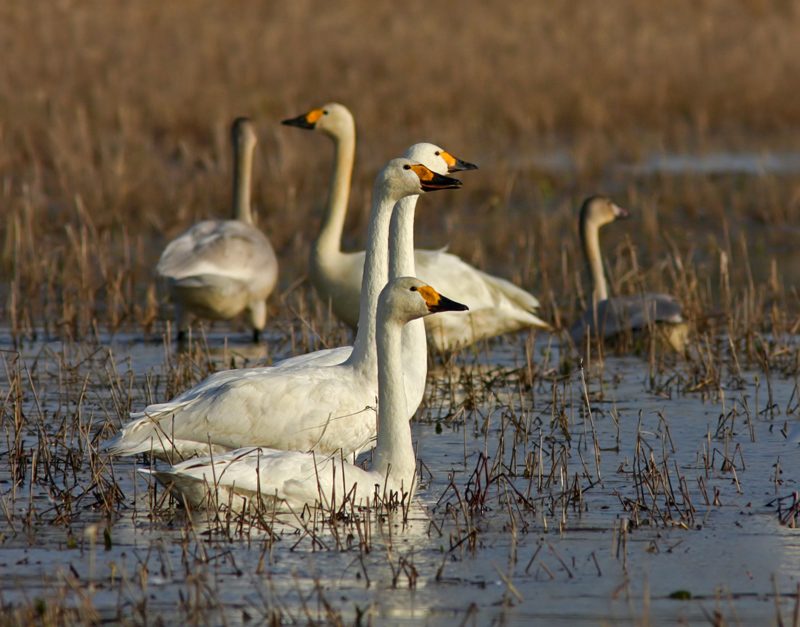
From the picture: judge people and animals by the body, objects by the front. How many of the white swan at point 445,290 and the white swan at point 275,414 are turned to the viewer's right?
1

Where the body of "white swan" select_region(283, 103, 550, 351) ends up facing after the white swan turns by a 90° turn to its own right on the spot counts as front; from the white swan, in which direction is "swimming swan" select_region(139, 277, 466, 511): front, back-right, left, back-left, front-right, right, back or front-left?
back

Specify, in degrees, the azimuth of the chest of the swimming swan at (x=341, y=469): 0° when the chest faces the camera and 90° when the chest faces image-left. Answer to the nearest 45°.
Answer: approximately 270°

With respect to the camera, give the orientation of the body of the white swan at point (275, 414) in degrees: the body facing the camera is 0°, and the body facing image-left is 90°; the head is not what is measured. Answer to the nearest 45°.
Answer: approximately 270°

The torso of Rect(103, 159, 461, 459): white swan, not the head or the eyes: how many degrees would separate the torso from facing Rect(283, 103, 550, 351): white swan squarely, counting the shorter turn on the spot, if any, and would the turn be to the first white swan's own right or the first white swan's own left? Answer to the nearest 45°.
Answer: approximately 90° to the first white swan's own left

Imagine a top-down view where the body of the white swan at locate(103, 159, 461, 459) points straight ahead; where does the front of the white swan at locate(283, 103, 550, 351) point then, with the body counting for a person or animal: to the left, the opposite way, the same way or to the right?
the opposite way

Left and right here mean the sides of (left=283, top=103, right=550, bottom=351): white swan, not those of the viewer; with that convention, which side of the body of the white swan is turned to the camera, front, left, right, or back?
left

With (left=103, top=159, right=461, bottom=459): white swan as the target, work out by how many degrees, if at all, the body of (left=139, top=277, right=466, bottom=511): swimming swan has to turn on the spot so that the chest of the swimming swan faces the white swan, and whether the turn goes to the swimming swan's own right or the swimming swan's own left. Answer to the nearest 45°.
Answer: approximately 90° to the swimming swan's own left

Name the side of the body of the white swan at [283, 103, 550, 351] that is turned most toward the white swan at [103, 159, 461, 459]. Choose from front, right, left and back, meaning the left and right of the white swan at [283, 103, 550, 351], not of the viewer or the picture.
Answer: left

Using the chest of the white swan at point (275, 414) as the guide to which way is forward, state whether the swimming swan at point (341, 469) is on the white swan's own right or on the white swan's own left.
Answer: on the white swan's own right
